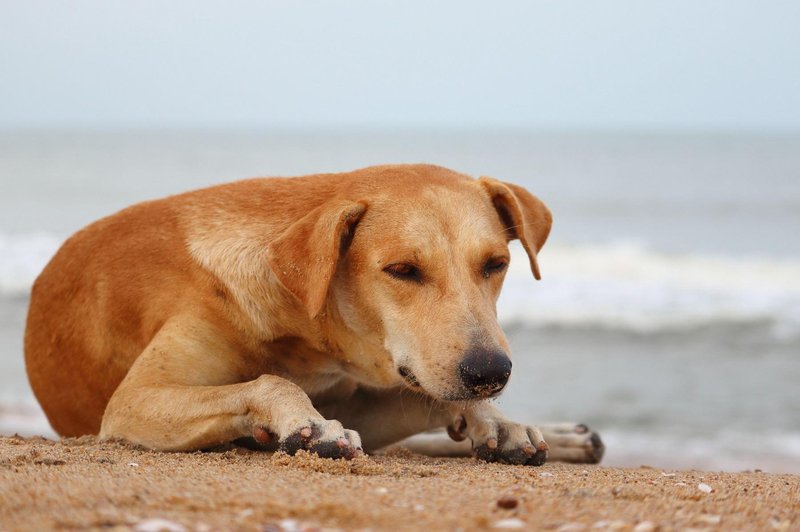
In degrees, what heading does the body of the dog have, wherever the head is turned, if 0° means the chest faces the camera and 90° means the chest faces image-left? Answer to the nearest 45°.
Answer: approximately 315°

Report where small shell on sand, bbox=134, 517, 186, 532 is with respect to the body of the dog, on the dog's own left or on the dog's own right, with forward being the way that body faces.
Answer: on the dog's own right

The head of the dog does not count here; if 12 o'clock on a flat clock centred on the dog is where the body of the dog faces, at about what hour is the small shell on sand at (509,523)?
The small shell on sand is roughly at 1 o'clock from the dog.

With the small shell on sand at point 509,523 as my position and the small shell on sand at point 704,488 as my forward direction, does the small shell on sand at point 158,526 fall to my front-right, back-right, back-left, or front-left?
back-left

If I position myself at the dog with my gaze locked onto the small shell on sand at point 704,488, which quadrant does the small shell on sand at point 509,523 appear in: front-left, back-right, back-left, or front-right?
front-right

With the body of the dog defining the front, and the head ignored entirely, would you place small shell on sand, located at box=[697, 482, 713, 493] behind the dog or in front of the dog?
in front
